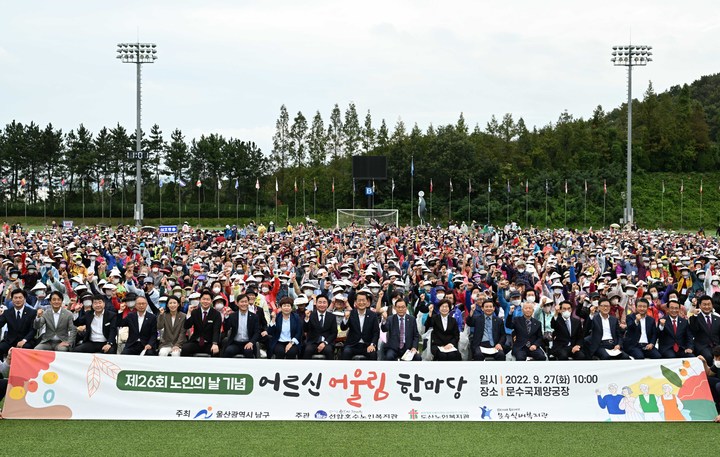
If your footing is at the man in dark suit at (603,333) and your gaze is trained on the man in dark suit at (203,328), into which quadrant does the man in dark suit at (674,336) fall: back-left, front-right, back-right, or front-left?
back-left

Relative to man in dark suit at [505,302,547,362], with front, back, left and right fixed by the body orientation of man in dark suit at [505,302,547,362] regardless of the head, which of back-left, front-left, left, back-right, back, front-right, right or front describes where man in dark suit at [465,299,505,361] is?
right

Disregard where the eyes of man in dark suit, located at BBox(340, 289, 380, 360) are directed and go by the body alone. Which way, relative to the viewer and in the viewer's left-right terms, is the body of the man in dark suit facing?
facing the viewer

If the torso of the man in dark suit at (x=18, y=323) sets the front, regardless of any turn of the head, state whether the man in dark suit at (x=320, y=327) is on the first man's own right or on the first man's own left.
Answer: on the first man's own left

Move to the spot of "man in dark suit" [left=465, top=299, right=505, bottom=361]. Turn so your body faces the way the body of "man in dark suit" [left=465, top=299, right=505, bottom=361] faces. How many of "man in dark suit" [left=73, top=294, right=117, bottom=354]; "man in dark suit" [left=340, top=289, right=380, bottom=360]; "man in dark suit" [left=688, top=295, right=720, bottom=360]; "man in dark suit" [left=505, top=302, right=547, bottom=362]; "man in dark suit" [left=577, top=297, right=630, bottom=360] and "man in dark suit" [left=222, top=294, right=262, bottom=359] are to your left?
3

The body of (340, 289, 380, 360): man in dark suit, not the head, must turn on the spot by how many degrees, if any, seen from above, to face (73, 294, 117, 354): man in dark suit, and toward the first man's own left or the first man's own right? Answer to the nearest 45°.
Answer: approximately 90° to the first man's own right

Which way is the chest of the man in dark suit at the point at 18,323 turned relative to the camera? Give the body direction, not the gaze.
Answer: toward the camera

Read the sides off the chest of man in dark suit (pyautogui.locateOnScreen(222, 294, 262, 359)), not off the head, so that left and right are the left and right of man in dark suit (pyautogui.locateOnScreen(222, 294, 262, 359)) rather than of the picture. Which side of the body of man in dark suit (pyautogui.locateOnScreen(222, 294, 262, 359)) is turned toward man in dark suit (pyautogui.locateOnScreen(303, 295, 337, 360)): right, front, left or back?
left

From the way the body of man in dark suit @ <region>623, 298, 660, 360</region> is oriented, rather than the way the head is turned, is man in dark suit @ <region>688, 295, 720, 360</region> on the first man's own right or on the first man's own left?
on the first man's own left

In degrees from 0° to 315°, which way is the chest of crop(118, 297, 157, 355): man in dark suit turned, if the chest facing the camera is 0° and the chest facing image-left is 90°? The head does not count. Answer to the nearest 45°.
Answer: approximately 0°
